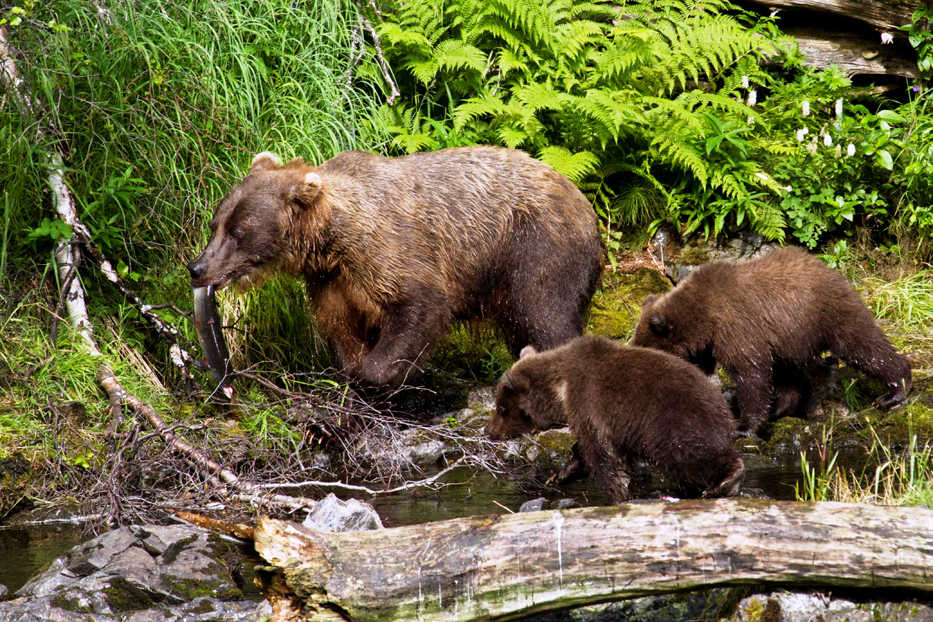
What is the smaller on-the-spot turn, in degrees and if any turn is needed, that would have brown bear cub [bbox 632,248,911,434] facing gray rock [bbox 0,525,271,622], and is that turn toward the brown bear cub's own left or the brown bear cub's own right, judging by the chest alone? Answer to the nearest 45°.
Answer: approximately 45° to the brown bear cub's own left

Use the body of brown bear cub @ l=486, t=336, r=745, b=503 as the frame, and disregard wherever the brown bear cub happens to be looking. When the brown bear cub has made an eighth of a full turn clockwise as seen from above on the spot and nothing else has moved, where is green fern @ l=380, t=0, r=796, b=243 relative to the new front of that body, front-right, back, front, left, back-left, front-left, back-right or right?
front-right

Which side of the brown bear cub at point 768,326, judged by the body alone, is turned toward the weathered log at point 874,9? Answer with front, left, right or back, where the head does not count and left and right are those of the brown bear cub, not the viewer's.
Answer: right

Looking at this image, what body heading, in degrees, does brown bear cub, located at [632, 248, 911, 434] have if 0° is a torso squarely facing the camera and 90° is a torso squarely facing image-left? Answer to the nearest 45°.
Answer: approximately 90°

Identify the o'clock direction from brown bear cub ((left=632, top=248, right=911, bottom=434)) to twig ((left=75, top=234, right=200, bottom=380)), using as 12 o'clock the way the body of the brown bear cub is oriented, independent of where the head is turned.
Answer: The twig is roughly at 12 o'clock from the brown bear cub.

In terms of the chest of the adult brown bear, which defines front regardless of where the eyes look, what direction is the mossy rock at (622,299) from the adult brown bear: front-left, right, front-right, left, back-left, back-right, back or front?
back-right

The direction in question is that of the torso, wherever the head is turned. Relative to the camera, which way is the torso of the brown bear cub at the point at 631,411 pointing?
to the viewer's left

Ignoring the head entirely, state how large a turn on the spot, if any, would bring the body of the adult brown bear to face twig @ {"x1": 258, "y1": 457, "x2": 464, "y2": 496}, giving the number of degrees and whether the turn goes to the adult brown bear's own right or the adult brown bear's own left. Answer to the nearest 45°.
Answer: approximately 90° to the adult brown bear's own left

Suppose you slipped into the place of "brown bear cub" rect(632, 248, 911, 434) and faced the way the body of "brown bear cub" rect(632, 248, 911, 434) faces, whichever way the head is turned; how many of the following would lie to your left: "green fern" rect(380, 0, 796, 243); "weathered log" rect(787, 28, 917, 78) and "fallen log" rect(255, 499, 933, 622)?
1

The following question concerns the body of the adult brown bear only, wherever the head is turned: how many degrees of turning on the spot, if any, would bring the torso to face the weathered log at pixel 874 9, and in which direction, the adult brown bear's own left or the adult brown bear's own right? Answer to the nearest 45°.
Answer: approximately 135° to the adult brown bear's own right

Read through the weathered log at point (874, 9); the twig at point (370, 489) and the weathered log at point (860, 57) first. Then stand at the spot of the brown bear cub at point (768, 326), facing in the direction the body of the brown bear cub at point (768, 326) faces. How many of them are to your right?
2

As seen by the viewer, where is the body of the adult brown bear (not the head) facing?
to the viewer's left

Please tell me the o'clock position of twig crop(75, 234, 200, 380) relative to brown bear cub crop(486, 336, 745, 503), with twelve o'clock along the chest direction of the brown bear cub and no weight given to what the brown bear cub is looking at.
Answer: The twig is roughly at 1 o'clock from the brown bear cub.

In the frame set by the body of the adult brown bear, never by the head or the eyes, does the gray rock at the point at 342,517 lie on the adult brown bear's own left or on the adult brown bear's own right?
on the adult brown bear's own left

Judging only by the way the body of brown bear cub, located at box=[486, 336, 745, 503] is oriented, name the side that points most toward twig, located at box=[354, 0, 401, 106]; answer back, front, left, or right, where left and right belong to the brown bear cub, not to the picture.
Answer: right
